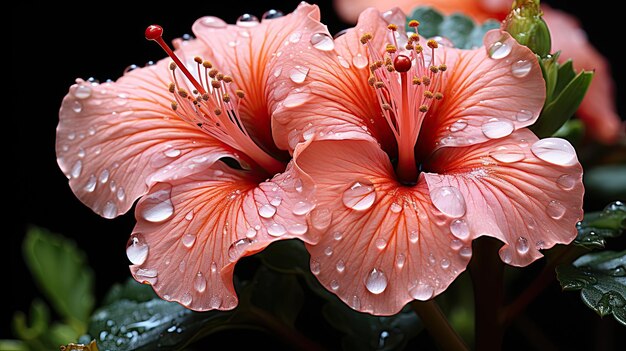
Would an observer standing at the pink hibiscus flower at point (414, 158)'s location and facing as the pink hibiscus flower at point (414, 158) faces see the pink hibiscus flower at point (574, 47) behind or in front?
behind

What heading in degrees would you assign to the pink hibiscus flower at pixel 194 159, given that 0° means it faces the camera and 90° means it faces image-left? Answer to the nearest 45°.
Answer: approximately 45°

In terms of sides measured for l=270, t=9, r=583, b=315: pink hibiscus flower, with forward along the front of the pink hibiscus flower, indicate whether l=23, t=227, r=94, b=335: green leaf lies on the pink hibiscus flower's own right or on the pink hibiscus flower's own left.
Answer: on the pink hibiscus flower's own right

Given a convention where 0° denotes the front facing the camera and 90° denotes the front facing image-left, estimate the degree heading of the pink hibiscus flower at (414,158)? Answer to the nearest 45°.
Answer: approximately 0°
